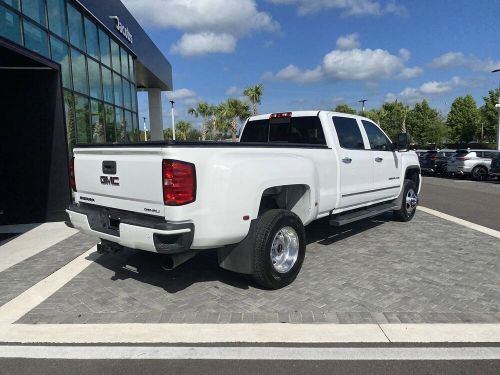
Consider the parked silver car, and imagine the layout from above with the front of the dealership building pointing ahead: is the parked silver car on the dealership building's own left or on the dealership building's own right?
on the dealership building's own left

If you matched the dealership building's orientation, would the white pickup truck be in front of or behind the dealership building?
in front

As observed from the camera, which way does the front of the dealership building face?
facing the viewer and to the right of the viewer

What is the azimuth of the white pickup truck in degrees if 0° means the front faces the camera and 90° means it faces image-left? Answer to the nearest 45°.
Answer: approximately 225°

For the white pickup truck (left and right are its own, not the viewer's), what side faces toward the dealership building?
left
